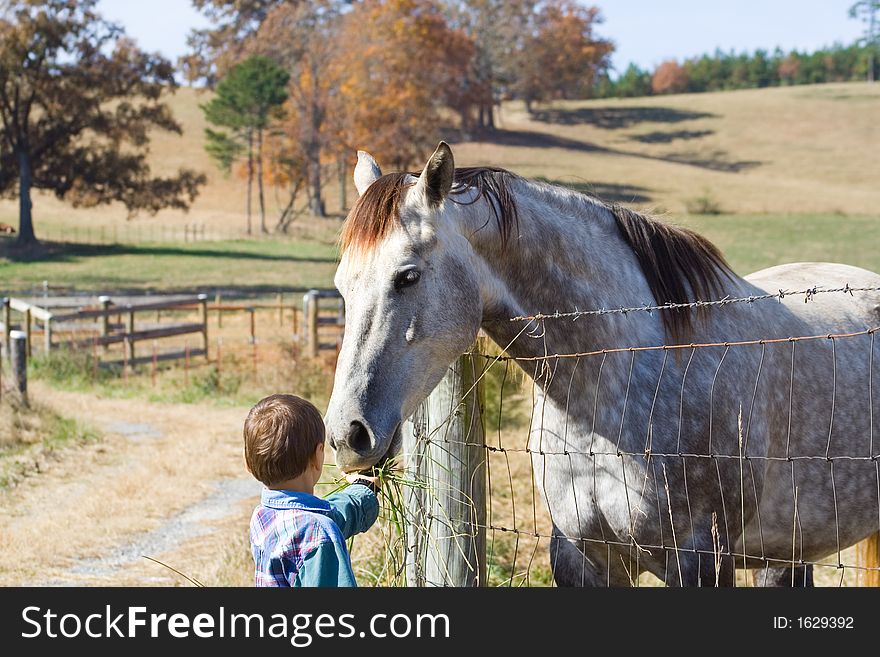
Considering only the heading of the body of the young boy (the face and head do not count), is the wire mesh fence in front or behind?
in front

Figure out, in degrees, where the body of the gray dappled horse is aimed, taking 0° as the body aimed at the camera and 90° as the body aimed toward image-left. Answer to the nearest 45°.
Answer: approximately 45°

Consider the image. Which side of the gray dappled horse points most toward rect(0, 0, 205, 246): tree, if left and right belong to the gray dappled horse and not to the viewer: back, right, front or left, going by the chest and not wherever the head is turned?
right

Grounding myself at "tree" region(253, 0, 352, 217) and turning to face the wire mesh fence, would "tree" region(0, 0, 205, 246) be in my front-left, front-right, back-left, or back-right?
front-right

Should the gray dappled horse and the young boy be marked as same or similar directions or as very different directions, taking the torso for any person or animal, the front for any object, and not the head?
very different directions

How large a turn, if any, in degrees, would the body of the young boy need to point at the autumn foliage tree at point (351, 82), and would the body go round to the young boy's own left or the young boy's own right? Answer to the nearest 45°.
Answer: approximately 45° to the young boy's own left

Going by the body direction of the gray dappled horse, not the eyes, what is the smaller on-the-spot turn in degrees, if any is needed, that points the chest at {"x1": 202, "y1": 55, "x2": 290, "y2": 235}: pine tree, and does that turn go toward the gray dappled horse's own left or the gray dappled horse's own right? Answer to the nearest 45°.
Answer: approximately 135° to the gray dappled horse's own right

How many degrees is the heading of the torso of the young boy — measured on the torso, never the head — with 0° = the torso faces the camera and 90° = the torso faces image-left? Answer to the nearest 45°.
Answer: approximately 225°

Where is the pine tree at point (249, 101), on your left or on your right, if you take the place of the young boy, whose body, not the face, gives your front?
on your left

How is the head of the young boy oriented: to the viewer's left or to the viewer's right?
to the viewer's right

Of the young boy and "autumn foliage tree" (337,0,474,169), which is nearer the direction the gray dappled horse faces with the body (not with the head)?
the young boy

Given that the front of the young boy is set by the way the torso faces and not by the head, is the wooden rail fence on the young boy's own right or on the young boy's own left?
on the young boy's own left
